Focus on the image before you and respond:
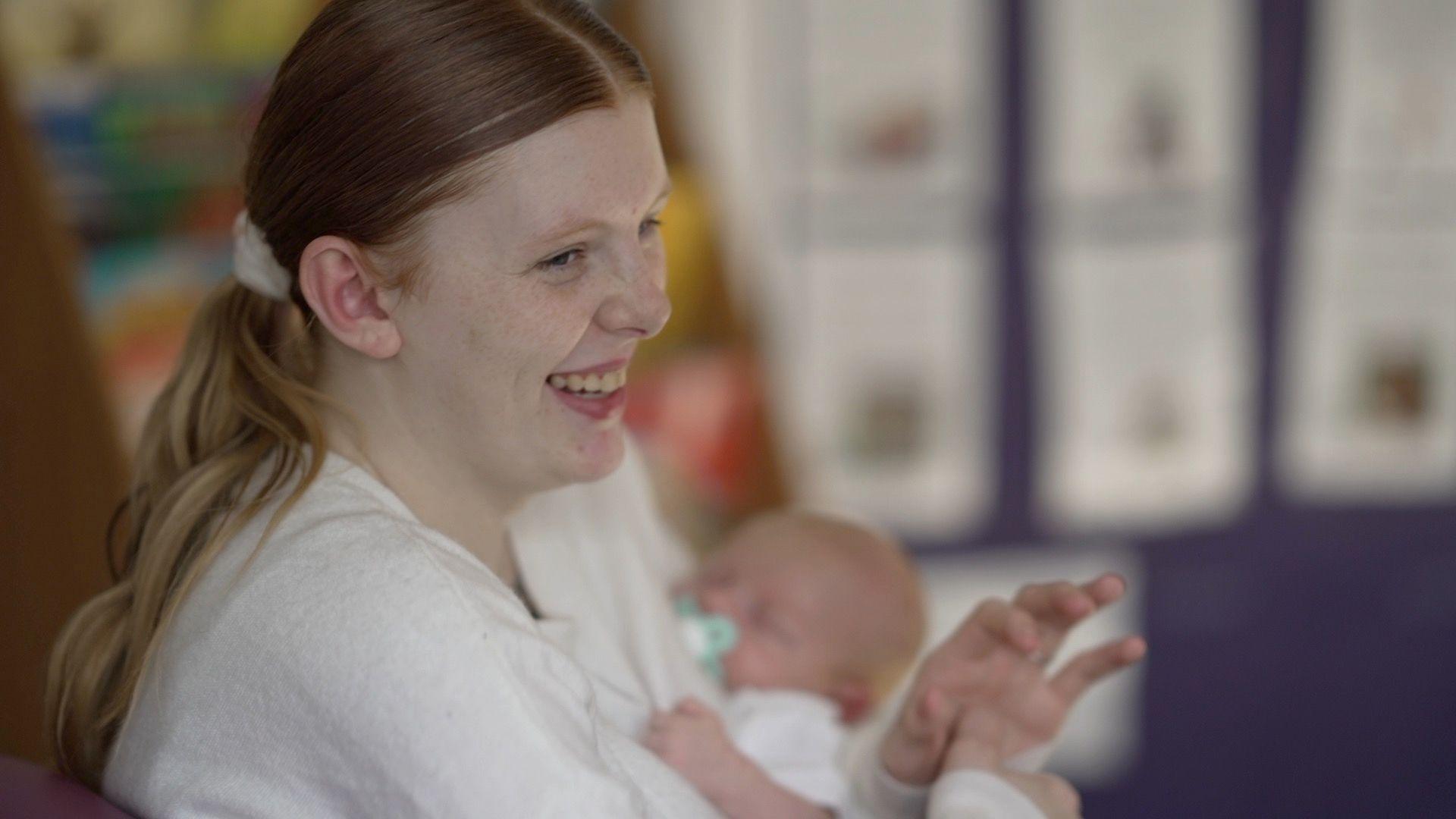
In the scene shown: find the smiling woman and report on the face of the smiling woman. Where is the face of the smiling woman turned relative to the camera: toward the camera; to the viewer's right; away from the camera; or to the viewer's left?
to the viewer's right

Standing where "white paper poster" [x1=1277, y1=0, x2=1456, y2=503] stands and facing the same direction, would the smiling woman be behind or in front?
in front

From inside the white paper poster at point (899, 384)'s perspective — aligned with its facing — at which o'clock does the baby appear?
The baby is roughly at 12 o'clock from the white paper poster.

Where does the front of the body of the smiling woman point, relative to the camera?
to the viewer's right

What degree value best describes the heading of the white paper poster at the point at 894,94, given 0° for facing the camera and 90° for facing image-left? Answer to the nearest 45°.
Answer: approximately 0°

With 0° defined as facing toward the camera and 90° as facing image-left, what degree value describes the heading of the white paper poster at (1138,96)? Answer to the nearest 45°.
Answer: approximately 0°

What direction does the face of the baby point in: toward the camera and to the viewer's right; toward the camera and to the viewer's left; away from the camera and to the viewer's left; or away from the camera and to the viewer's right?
toward the camera and to the viewer's left

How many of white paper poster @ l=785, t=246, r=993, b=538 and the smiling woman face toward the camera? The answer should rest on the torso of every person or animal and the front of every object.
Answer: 1

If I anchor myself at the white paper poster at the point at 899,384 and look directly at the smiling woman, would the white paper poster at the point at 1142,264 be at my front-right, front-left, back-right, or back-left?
back-left
